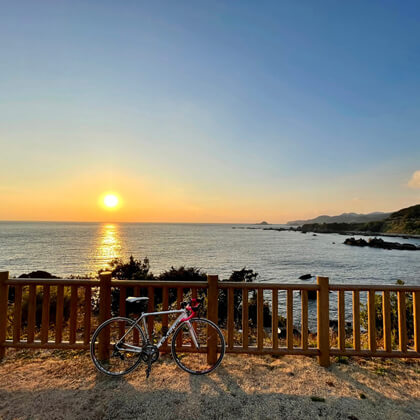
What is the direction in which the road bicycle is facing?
to the viewer's right
